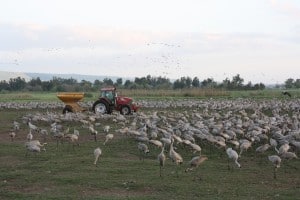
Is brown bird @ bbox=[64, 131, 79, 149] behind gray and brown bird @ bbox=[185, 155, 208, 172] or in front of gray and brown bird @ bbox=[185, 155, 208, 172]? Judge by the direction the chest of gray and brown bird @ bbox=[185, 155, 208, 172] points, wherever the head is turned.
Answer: in front

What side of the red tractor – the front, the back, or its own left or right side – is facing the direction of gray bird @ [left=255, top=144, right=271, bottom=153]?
right

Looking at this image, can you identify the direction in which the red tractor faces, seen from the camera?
facing to the right of the viewer

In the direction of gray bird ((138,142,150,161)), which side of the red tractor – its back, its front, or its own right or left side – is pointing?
right

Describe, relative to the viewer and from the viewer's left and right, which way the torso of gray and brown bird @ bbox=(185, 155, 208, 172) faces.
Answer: facing to the left of the viewer
